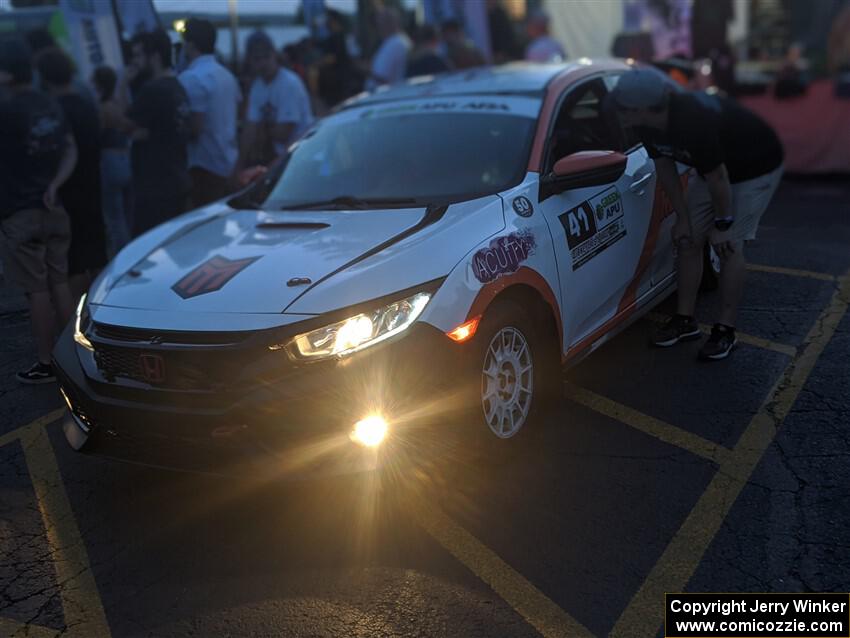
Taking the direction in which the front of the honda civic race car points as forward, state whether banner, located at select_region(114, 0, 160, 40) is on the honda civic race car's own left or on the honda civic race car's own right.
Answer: on the honda civic race car's own right

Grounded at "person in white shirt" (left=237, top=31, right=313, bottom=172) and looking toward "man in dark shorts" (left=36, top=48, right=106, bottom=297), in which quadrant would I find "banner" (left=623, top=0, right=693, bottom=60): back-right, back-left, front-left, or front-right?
back-left

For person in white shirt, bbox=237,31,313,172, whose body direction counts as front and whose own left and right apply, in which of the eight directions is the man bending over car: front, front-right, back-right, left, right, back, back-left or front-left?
left

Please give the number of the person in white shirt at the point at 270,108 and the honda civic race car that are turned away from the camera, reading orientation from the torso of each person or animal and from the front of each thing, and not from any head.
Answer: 0

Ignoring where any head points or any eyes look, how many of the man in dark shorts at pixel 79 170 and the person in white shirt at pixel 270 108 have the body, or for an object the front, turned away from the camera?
1

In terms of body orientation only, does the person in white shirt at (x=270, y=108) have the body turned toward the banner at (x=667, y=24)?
no

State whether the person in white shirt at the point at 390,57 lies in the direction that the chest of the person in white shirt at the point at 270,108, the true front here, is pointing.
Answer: no

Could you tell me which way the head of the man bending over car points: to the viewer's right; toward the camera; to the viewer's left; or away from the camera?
to the viewer's left

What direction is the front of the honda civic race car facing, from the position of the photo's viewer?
facing the viewer and to the left of the viewer

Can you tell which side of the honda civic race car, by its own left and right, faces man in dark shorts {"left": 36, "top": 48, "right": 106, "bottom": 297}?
right

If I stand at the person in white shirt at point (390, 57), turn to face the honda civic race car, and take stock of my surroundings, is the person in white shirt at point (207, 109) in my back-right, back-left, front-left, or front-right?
front-right

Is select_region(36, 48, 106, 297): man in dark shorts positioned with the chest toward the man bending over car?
no

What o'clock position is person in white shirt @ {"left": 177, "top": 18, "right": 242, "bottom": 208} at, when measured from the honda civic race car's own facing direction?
The person in white shirt is roughly at 4 o'clock from the honda civic race car.
